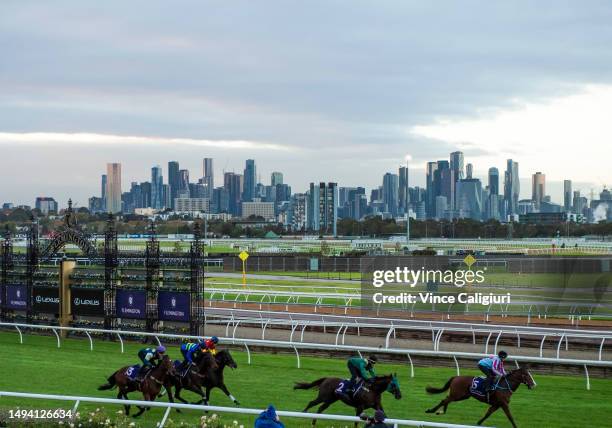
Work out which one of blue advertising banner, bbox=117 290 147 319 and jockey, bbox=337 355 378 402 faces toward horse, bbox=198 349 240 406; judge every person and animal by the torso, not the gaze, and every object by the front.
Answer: the blue advertising banner

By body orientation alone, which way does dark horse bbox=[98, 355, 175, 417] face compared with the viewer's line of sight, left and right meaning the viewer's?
facing to the right of the viewer

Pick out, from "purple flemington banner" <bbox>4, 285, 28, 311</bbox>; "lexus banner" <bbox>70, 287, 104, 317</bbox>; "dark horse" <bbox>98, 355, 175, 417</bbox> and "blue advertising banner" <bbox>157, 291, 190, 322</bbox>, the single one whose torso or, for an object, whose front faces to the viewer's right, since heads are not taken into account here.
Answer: the dark horse

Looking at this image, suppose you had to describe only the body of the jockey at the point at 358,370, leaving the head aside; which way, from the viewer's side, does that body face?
to the viewer's right

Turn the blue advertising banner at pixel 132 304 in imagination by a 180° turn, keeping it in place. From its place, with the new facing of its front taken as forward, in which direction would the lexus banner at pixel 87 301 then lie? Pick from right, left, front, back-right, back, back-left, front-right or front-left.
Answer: front-left

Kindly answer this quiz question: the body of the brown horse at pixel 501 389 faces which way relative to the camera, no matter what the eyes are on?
to the viewer's right

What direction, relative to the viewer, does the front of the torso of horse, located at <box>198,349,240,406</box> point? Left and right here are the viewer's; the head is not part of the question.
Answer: facing to the right of the viewer

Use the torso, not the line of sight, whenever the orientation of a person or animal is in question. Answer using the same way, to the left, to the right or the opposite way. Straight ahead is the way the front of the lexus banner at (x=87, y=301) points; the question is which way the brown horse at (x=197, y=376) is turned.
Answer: to the left

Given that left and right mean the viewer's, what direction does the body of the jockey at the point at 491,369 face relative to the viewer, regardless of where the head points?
facing to the right of the viewer

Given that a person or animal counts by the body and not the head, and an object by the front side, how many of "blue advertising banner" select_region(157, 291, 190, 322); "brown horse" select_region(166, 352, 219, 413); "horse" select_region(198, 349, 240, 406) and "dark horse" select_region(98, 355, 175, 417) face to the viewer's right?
3

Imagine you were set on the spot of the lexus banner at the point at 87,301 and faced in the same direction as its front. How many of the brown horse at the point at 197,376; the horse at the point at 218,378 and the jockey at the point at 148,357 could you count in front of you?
3

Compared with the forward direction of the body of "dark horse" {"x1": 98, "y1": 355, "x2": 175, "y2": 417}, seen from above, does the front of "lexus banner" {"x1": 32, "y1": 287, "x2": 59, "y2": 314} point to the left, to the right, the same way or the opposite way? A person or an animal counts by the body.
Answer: to the right

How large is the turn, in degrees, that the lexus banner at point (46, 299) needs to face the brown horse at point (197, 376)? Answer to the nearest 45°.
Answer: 0° — it already faces it
